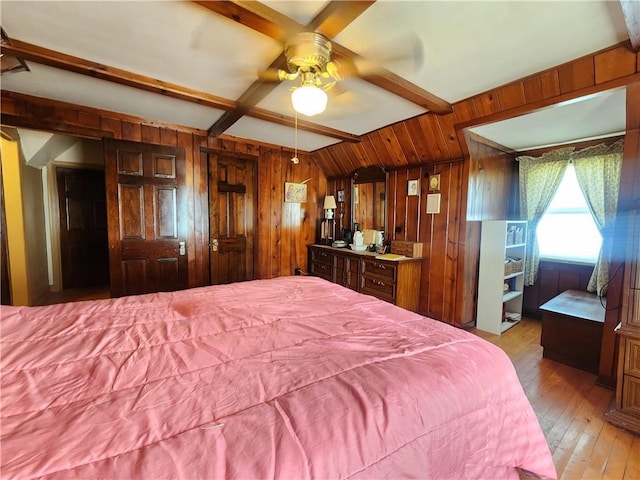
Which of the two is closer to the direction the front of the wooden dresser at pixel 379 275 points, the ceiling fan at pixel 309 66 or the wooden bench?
the ceiling fan

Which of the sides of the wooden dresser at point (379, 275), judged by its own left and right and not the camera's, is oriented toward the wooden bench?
left

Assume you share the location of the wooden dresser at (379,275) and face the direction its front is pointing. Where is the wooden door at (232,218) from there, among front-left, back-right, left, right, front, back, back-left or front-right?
front-right

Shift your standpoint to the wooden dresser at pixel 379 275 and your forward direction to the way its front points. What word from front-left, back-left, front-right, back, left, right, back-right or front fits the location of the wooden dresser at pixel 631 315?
left

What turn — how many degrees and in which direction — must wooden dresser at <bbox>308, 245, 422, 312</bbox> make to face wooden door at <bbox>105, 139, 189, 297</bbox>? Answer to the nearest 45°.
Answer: approximately 45° to its right

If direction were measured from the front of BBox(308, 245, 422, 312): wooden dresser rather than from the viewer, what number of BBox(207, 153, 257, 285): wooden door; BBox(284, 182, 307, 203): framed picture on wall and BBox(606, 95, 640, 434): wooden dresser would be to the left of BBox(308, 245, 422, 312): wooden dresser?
1

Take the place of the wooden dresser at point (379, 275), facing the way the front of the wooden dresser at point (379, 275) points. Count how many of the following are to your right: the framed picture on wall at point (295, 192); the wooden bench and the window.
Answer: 1

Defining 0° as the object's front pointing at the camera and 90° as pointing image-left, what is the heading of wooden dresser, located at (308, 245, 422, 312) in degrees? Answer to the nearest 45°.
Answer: approximately 45°

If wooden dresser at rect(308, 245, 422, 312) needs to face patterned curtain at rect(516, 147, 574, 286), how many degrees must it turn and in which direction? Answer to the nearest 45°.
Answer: approximately 135° to its left

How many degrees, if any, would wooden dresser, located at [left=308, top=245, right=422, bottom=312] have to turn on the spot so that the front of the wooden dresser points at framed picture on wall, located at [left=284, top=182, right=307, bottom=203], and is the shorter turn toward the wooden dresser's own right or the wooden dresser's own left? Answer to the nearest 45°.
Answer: approximately 90° to the wooden dresser's own right

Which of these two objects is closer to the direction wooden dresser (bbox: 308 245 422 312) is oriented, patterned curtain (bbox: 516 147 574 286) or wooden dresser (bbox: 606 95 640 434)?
the wooden dresser

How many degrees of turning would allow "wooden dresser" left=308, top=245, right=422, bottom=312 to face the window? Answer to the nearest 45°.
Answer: approximately 135° to its left
